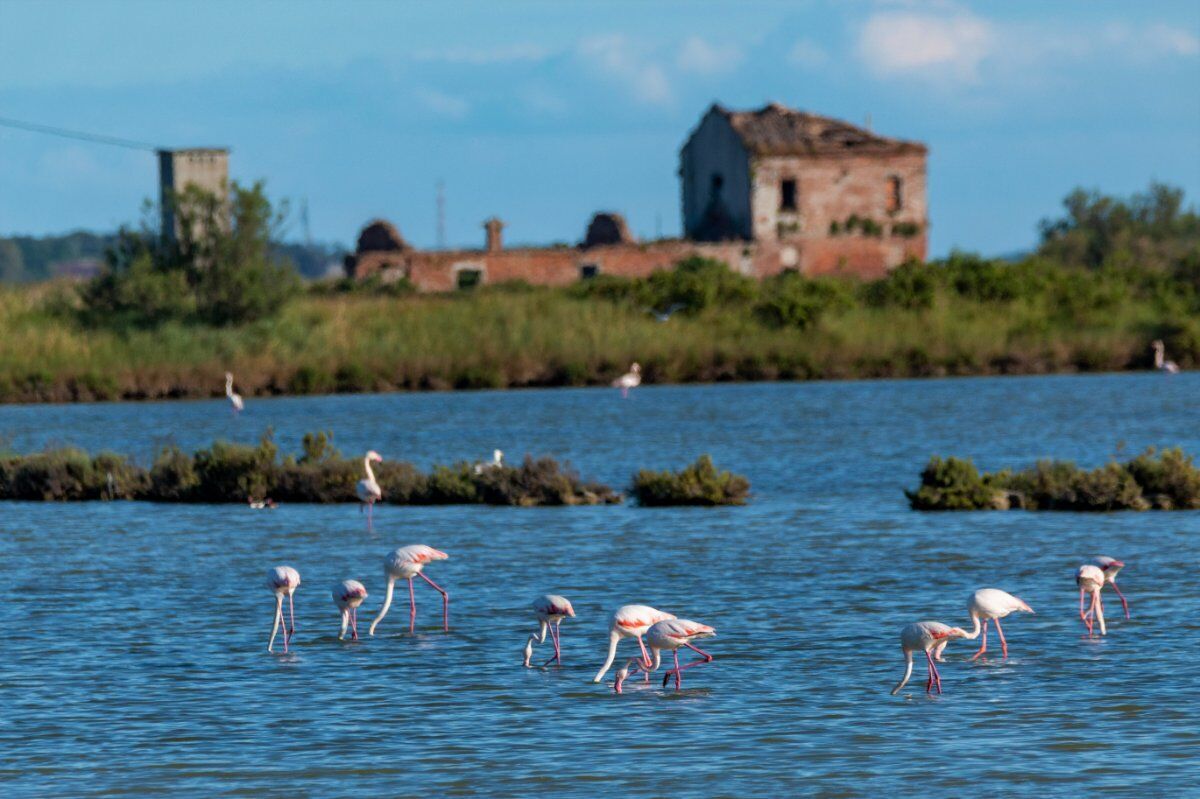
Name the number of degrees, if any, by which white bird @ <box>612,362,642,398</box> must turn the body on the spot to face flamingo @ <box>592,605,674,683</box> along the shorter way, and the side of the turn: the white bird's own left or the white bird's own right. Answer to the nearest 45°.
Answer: approximately 90° to the white bird's own right

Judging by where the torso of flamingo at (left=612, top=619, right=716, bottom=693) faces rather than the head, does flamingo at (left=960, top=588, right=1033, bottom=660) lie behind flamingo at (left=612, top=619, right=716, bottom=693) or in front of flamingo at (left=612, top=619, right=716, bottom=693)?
behind

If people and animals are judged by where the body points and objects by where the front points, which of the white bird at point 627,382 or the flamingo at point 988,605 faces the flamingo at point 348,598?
the flamingo at point 988,605

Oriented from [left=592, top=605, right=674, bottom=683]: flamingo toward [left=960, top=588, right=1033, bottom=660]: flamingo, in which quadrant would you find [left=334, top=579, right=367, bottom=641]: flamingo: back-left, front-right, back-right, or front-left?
back-left

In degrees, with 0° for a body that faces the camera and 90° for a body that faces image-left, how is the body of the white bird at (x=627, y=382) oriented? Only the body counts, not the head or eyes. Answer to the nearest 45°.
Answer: approximately 270°

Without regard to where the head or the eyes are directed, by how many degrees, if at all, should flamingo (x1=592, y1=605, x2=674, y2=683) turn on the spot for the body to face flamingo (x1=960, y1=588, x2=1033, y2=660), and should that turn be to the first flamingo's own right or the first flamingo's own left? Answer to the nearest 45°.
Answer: approximately 180°

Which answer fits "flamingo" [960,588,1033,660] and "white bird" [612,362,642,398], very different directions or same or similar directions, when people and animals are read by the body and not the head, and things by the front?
very different directions

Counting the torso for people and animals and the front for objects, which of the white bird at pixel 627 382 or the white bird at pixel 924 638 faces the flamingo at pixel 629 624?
the white bird at pixel 924 638

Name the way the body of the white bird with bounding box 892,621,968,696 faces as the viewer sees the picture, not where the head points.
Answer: to the viewer's left

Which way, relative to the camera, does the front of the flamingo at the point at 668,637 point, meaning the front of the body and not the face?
to the viewer's left
